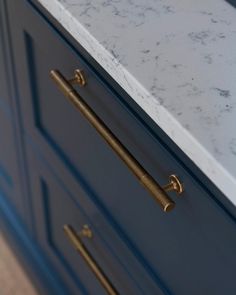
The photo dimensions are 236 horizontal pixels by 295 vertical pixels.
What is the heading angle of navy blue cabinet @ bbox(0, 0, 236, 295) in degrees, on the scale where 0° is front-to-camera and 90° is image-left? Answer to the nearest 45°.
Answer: approximately 45°
